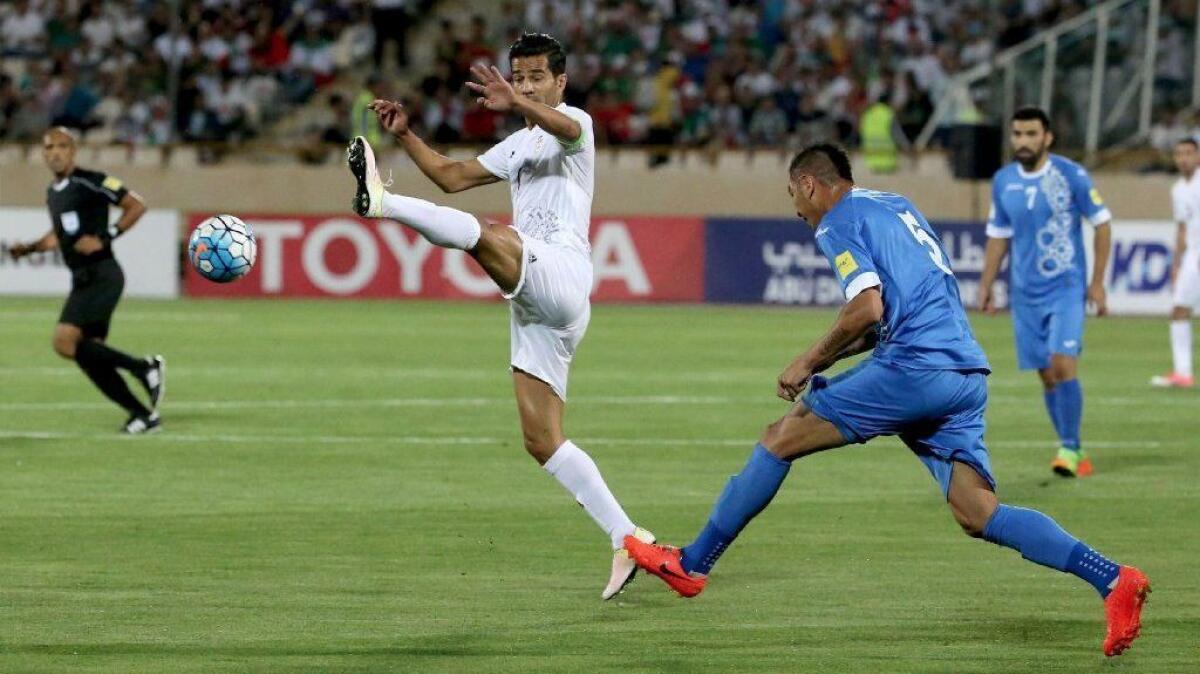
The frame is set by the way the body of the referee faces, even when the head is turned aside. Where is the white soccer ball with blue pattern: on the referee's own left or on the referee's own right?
on the referee's own left

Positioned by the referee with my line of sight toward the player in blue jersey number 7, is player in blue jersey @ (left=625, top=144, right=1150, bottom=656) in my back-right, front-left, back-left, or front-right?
front-right

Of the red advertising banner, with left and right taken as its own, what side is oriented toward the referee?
front

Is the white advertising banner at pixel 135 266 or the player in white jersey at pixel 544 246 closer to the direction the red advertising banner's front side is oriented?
the player in white jersey

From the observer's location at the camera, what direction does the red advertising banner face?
facing the viewer

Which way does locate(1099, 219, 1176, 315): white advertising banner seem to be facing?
toward the camera

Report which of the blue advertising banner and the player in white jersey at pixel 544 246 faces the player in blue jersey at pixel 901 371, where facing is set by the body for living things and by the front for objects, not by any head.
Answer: the blue advertising banner

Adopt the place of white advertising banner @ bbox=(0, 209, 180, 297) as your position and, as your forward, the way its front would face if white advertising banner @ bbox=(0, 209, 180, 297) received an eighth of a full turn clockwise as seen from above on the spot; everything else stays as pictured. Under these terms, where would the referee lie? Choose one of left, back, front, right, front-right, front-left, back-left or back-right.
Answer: front-left

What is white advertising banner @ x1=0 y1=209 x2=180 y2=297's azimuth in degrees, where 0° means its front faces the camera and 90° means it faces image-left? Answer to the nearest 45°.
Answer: approximately 0°

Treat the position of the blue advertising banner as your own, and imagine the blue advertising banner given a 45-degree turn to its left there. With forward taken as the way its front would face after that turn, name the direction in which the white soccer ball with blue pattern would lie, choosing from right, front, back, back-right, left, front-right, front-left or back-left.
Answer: front-right

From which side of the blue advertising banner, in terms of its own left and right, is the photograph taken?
front

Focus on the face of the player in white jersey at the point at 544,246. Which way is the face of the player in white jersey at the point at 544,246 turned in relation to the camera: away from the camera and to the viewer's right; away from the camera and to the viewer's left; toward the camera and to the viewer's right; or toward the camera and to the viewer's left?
toward the camera and to the viewer's left

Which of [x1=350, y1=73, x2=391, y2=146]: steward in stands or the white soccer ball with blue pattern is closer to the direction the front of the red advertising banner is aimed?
the white soccer ball with blue pattern

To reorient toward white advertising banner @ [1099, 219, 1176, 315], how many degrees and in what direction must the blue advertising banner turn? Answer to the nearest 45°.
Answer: approximately 90° to its left

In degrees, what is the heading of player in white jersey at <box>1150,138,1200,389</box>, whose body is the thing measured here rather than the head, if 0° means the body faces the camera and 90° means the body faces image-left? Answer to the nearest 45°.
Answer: approximately 45°

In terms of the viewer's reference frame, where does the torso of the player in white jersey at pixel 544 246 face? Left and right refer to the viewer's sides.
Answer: facing the viewer and to the left of the viewer
